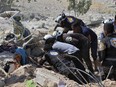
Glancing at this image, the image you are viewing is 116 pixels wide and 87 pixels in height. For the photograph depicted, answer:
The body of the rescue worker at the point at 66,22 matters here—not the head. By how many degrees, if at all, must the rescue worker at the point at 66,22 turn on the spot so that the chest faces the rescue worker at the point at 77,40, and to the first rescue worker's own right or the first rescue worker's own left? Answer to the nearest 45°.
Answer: approximately 90° to the first rescue worker's own left

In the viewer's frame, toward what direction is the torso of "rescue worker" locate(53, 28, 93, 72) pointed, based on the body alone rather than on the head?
to the viewer's left

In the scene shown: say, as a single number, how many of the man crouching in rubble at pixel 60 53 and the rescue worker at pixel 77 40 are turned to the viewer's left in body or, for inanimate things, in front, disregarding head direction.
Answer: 2

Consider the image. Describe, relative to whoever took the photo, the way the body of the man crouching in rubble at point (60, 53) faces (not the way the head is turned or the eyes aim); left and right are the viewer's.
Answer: facing to the left of the viewer

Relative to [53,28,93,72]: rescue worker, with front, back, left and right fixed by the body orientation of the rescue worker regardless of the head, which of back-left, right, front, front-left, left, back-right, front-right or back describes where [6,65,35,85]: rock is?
front-left

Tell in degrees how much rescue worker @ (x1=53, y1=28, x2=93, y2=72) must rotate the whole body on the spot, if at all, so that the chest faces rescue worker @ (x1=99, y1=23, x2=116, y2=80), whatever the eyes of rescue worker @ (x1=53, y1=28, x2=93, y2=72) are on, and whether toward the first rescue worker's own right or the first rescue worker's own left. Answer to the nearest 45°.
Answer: approximately 135° to the first rescue worker's own left

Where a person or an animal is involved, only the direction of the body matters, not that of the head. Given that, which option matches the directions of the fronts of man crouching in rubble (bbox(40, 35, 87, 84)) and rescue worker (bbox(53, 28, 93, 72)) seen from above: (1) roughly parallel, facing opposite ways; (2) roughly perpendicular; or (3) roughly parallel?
roughly parallel

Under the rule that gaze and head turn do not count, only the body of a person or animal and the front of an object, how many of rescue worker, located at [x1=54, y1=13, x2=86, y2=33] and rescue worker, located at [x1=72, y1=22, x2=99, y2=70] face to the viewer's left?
2

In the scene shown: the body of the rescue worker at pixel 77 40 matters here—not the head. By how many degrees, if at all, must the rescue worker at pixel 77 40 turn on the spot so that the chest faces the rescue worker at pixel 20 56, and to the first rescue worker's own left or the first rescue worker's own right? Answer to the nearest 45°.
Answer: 0° — they already face them

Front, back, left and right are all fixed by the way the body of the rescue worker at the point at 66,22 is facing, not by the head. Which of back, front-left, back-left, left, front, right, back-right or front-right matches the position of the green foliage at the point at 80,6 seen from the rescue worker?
right
